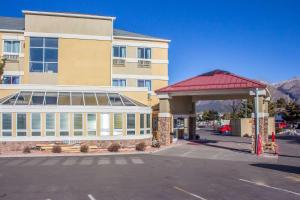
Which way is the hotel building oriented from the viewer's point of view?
toward the camera
